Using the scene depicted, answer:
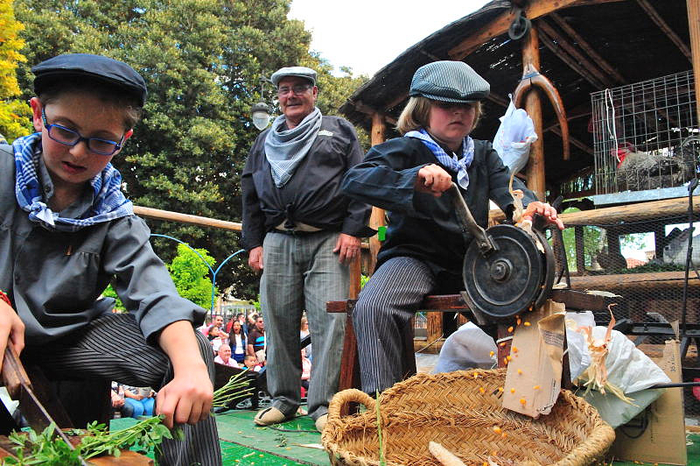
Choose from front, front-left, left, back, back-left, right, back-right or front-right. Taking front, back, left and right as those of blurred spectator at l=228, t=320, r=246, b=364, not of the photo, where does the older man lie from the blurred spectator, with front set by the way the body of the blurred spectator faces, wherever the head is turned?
front

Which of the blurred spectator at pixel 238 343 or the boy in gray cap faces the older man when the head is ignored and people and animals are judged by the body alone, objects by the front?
the blurred spectator

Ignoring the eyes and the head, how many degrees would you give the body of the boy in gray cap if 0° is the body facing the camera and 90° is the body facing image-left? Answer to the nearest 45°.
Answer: approximately 315°

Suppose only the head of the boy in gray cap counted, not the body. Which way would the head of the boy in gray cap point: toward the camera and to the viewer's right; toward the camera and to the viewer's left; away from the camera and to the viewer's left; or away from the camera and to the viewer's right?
toward the camera and to the viewer's right

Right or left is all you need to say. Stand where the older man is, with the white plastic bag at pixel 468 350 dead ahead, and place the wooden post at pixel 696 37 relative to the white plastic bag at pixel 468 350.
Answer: left

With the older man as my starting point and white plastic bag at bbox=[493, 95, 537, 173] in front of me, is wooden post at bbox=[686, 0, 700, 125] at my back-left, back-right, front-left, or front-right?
front-right

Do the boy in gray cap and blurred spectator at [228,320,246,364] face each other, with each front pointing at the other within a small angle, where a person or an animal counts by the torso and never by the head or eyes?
no

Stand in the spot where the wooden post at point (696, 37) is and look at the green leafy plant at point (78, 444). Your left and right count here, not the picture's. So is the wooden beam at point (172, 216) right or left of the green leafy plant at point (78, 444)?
right

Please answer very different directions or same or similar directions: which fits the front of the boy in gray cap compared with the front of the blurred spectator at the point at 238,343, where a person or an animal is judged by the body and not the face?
same or similar directions

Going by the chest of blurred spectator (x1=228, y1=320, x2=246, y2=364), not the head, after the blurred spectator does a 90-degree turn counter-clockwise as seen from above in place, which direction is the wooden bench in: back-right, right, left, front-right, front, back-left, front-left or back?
right

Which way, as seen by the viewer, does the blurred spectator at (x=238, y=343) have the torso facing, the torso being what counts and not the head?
toward the camera

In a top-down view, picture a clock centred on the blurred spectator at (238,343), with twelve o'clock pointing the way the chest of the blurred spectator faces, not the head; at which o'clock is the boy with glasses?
The boy with glasses is roughly at 12 o'clock from the blurred spectator.

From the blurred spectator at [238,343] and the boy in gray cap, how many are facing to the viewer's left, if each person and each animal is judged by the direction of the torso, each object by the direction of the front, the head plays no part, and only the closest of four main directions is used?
0

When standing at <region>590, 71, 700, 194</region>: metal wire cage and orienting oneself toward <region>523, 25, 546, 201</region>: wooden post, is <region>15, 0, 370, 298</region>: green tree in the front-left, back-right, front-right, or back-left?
front-right

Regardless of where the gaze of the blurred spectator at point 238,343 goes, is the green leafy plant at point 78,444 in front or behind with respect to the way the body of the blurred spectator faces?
in front
